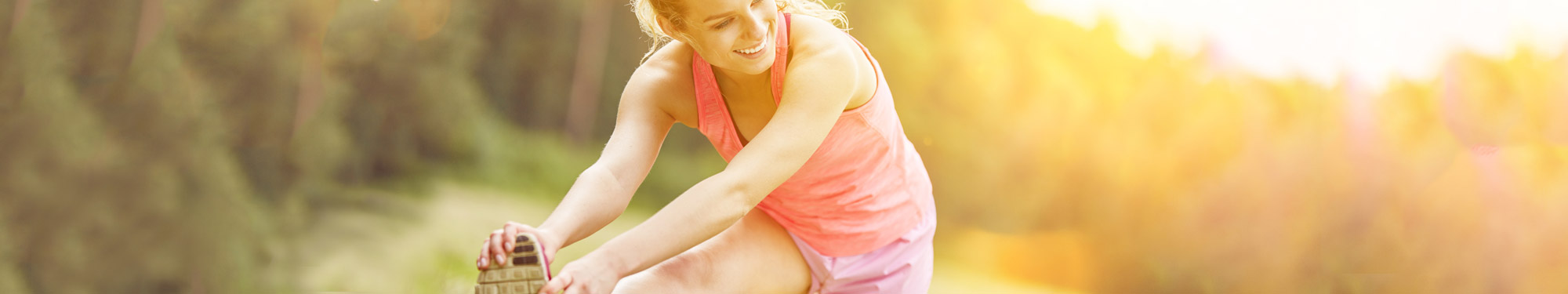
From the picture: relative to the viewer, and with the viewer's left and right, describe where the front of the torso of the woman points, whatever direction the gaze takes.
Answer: facing the viewer and to the left of the viewer
